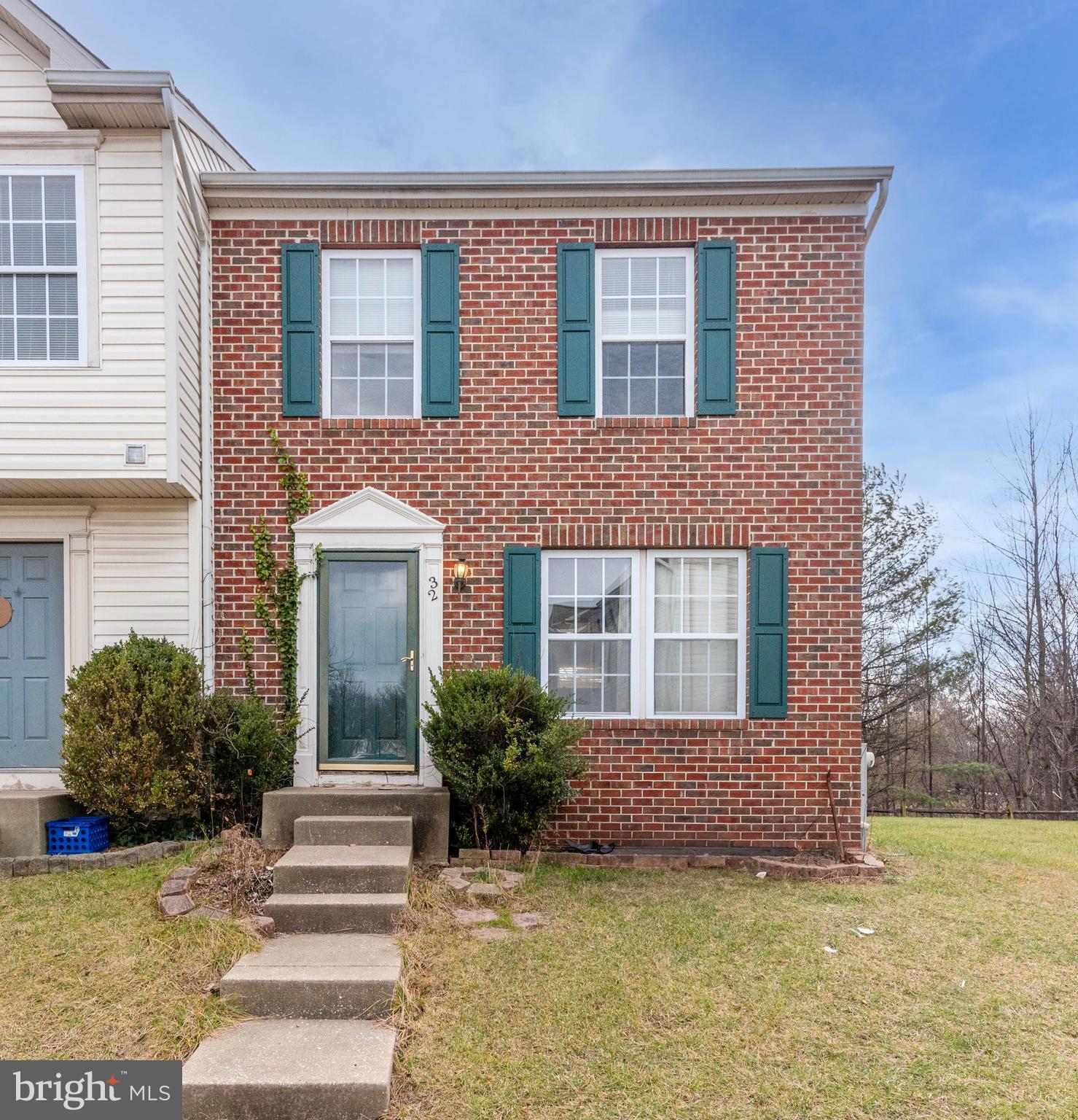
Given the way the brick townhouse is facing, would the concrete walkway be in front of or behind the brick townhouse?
in front

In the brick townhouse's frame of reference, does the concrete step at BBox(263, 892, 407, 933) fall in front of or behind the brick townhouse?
in front

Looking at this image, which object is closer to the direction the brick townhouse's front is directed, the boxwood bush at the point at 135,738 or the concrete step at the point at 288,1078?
the concrete step

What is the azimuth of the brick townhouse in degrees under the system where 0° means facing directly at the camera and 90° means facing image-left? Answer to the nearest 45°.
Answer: approximately 0°
